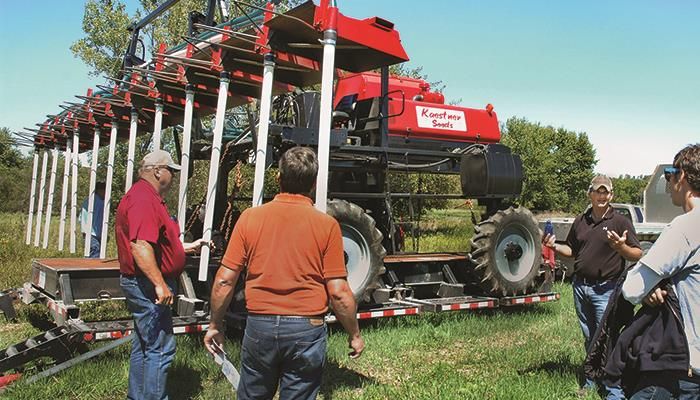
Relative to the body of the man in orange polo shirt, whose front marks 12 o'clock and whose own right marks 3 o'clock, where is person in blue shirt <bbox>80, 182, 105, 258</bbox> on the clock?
The person in blue shirt is roughly at 11 o'clock from the man in orange polo shirt.

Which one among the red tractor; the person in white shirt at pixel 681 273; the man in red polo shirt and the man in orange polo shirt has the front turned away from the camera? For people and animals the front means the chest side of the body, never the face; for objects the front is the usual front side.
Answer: the man in orange polo shirt

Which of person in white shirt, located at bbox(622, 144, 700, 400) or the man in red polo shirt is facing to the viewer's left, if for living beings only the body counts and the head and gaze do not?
the person in white shirt

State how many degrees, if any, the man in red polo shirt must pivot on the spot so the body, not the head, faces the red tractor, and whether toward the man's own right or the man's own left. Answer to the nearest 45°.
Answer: approximately 45° to the man's own left

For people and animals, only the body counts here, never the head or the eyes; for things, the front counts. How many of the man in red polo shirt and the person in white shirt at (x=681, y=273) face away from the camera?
0

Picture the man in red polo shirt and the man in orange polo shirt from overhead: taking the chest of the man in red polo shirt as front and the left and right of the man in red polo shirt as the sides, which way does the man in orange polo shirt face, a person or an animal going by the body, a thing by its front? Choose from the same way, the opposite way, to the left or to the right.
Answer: to the left

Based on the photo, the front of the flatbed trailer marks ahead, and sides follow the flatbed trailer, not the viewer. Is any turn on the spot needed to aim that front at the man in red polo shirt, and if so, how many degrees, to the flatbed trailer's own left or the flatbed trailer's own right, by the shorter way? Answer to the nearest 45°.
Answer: approximately 90° to the flatbed trailer's own right

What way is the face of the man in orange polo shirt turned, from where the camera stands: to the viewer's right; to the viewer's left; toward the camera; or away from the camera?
away from the camera

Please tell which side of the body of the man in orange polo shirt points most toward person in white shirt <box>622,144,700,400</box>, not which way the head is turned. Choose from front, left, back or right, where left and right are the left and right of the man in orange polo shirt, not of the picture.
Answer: right

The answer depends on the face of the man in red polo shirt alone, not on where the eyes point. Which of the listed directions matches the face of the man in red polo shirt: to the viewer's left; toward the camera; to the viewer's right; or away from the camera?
to the viewer's right

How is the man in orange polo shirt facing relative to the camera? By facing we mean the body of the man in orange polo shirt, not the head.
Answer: away from the camera

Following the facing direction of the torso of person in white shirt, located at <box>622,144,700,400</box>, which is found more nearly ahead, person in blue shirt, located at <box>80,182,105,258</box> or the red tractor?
the person in blue shirt
